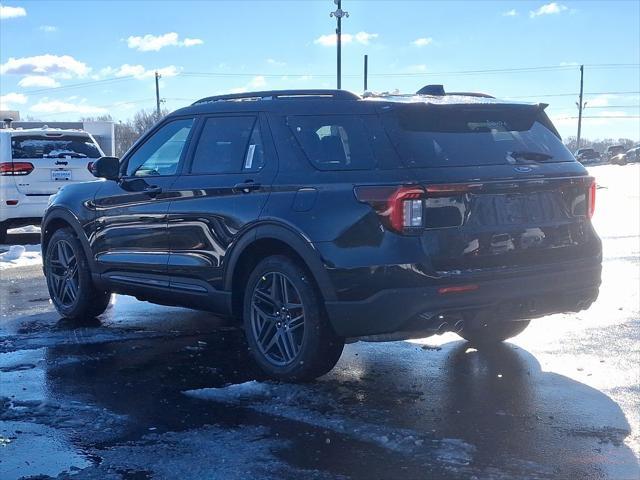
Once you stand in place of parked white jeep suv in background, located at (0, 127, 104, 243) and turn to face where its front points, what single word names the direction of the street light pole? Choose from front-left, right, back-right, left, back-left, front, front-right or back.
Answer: front-right

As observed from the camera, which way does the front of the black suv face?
facing away from the viewer and to the left of the viewer

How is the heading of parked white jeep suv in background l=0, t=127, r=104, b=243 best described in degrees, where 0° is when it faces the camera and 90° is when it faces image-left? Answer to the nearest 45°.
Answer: approximately 180°

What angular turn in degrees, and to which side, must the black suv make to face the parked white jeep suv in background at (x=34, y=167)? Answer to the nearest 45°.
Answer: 0° — it already faces it

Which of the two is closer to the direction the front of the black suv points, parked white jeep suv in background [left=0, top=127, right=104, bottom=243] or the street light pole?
the parked white jeep suv in background

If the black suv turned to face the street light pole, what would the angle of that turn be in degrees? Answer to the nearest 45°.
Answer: approximately 45° to its right

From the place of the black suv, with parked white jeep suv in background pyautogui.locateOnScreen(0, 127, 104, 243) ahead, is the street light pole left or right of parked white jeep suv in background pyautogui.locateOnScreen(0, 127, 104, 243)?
right

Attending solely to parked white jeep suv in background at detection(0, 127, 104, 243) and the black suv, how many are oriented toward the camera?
0
